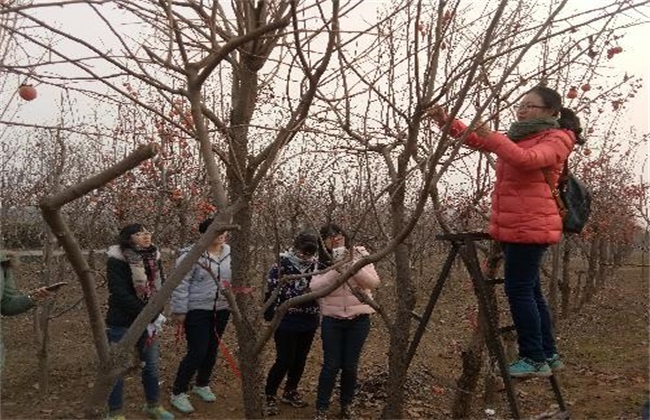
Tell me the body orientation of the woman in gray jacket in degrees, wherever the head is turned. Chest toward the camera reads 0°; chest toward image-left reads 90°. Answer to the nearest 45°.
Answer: approximately 315°

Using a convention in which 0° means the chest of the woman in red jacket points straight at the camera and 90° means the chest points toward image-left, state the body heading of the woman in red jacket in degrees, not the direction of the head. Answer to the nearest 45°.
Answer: approximately 90°

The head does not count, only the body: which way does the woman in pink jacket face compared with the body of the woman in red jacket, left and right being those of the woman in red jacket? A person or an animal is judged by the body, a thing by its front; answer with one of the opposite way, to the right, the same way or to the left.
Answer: to the left

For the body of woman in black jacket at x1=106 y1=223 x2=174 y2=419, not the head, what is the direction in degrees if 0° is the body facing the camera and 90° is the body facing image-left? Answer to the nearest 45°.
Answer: approximately 315°

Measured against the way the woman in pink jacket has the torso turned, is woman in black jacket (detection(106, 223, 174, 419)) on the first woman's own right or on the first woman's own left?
on the first woman's own right

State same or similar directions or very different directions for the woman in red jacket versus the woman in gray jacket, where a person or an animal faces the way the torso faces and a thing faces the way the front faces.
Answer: very different directions

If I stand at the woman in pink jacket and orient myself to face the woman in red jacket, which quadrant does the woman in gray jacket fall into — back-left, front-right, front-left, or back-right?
back-right

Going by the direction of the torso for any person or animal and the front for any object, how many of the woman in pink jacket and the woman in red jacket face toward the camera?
1

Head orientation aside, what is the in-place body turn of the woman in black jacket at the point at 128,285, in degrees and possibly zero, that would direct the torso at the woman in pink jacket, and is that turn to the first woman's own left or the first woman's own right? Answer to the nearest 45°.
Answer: approximately 45° to the first woman's own left
